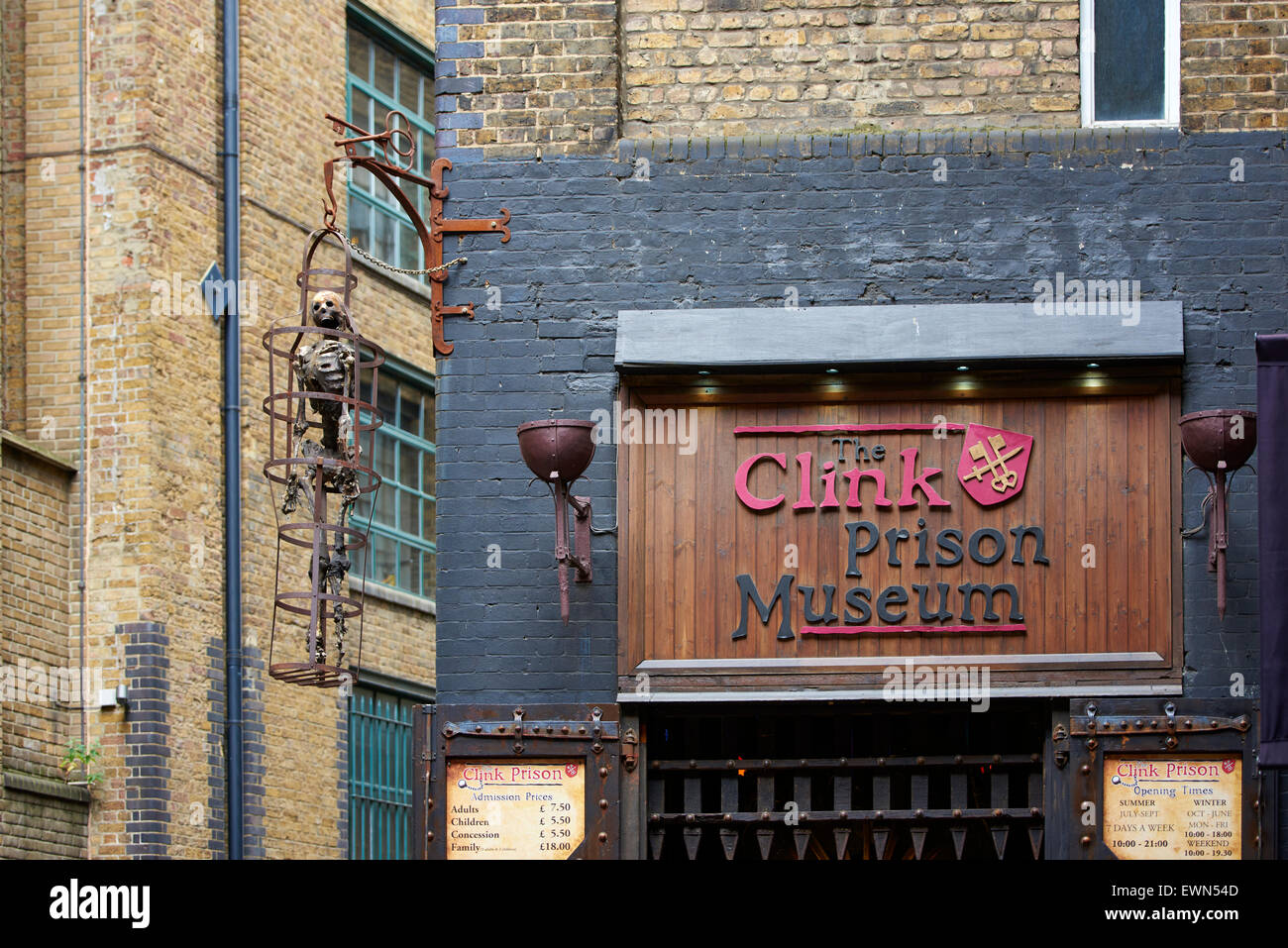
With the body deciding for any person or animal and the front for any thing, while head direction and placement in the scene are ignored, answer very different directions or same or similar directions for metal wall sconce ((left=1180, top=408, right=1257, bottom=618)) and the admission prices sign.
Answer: same or similar directions

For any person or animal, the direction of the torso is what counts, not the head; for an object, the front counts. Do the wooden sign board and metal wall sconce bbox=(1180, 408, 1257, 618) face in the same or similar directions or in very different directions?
same or similar directions

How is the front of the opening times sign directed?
toward the camera

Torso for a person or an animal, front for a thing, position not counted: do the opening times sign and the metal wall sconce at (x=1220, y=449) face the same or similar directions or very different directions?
same or similar directions

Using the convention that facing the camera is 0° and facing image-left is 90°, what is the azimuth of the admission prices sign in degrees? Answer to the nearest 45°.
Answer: approximately 0°
